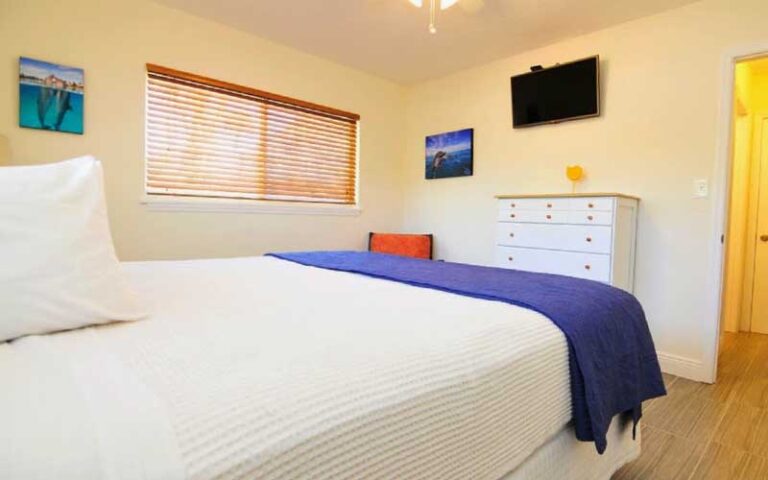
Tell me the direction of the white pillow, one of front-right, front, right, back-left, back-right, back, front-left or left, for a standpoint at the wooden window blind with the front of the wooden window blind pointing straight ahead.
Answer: front-right

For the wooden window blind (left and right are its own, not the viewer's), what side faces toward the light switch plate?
front

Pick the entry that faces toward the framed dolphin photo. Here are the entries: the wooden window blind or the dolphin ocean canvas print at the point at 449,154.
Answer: the dolphin ocean canvas print

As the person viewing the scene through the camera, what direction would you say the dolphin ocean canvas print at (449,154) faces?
facing the viewer and to the left of the viewer

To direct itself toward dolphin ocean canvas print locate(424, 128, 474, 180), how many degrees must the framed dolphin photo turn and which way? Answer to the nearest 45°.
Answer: approximately 45° to its left

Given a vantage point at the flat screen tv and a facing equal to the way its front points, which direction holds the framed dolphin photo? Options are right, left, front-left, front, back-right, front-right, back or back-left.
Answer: front

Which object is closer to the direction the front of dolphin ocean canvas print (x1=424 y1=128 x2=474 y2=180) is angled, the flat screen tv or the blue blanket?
the blue blanket

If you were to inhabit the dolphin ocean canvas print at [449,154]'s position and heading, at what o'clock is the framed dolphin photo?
The framed dolphin photo is roughly at 12 o'clock from the dolphin ocean canvas print.

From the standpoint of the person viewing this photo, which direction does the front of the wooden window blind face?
facing the viewer and to the right of the viewer

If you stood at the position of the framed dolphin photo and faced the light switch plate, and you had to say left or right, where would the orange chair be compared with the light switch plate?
left

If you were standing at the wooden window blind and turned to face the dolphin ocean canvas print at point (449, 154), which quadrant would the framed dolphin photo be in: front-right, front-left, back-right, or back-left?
back-right

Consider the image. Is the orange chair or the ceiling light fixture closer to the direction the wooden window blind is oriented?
the ceiling light fixture

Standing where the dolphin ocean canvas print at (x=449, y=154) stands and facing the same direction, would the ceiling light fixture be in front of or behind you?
in front

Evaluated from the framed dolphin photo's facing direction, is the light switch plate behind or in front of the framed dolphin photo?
in front

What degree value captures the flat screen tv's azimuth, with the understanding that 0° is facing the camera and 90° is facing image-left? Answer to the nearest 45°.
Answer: approximately 45°

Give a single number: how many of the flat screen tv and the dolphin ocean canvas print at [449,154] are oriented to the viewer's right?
0

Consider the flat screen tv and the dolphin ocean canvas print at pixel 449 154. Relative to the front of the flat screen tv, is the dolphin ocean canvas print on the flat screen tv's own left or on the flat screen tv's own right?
on the flat screen tv's own right
